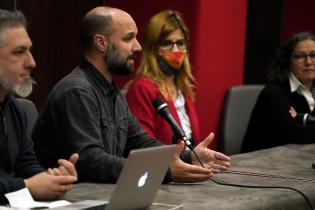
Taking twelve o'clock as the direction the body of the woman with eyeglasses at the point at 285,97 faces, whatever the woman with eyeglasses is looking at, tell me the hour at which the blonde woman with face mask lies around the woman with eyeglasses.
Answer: The blonde woman with face mask is roughly at 3 o'clock from the woman with eyeglasses.

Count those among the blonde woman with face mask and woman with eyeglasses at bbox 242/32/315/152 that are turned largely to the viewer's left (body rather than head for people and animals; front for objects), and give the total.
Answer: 0

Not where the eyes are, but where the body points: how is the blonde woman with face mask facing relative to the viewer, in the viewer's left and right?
facing the viewer and to the right of the viewer

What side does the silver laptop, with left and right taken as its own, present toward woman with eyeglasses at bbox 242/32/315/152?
right

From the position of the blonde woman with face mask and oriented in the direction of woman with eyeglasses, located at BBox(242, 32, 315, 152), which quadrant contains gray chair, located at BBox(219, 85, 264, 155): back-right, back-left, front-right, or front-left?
front-left

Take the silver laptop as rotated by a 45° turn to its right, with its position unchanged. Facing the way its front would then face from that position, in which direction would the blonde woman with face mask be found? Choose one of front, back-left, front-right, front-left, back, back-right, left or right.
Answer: front

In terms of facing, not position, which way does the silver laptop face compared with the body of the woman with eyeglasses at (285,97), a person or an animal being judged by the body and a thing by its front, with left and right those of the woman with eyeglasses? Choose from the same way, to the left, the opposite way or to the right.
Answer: the opposite way

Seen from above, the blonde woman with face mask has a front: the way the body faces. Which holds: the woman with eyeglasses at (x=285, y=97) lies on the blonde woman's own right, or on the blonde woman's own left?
on the blonde woman's own left

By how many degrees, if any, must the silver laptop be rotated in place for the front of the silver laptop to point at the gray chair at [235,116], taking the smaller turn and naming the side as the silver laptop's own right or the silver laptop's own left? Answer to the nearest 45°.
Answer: approximately 45° to the silver laptop's own right
